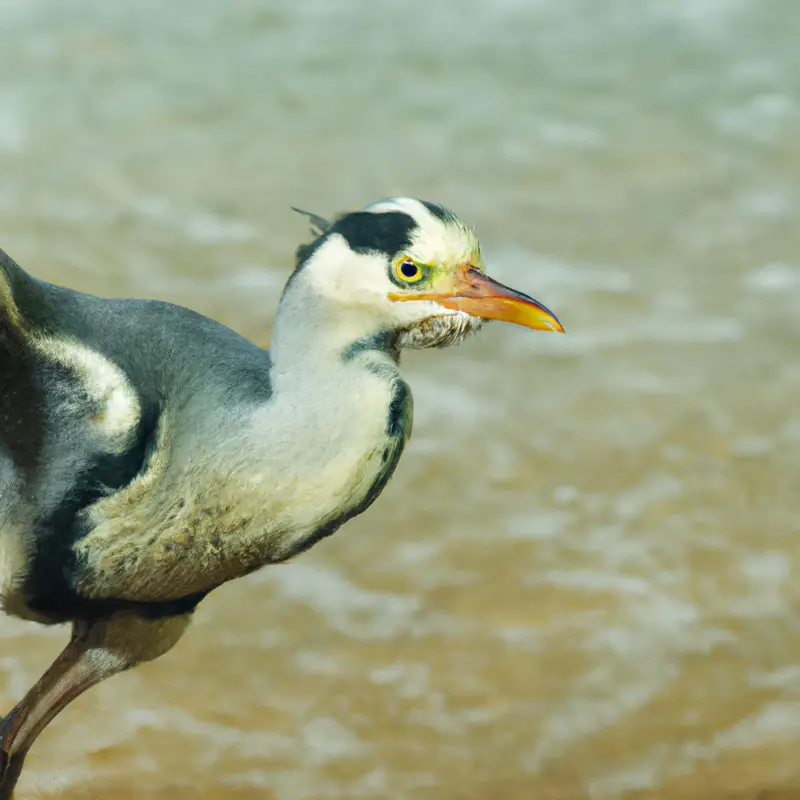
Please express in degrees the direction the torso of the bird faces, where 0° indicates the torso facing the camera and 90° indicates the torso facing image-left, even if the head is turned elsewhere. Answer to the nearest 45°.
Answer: approximately 270°
